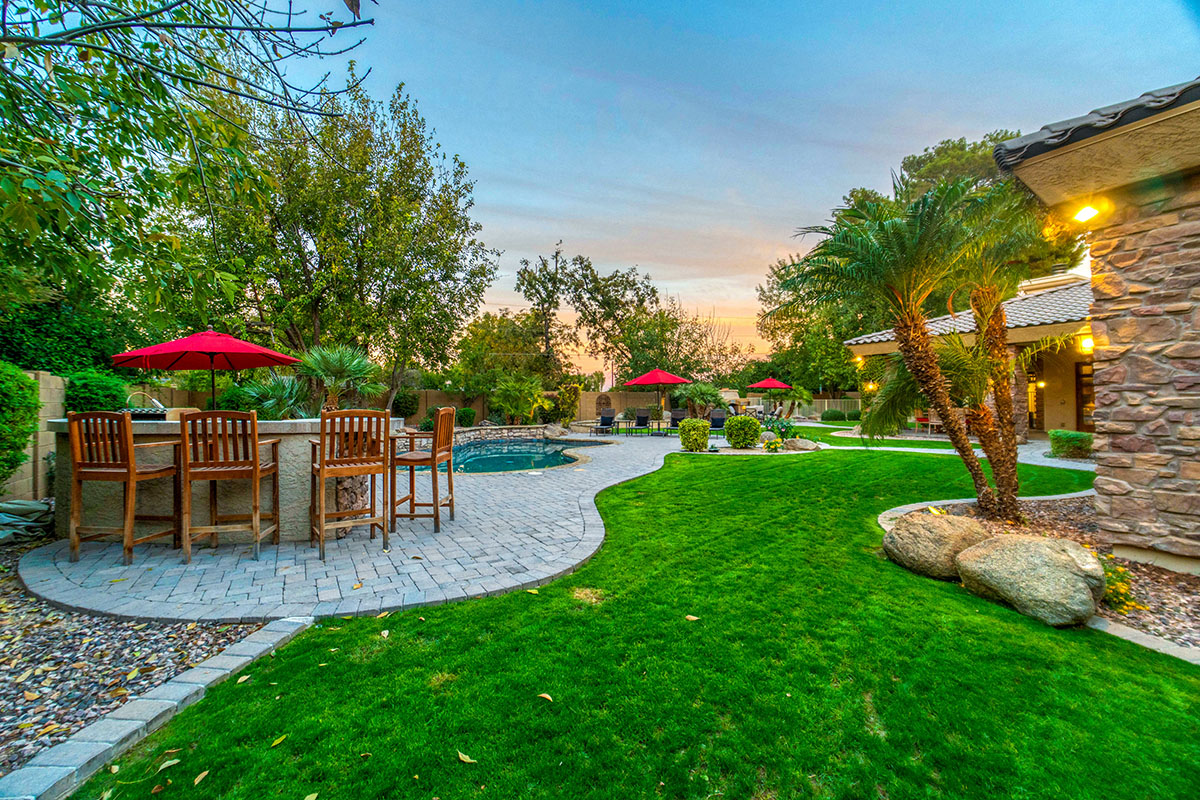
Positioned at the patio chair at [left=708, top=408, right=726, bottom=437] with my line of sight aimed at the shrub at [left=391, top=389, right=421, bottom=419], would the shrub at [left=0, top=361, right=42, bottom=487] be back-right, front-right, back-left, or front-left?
front-left

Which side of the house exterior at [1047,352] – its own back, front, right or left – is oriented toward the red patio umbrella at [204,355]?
front

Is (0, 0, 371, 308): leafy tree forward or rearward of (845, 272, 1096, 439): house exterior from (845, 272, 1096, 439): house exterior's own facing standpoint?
forward

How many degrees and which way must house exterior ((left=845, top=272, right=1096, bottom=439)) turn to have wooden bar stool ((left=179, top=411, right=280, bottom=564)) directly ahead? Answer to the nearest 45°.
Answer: approximately 45° to its left

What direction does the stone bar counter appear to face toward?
toward the camera

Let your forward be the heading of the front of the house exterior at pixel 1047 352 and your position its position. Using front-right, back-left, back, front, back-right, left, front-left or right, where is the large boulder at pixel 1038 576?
front-left

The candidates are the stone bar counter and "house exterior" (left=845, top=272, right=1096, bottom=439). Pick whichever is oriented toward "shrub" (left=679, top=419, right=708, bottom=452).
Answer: the house exterior

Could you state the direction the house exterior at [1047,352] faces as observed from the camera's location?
facing the viewer and to the left of the viewer

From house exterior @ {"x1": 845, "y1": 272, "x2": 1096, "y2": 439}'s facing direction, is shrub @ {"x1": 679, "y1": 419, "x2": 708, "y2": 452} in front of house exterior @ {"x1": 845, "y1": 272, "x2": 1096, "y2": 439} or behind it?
in front

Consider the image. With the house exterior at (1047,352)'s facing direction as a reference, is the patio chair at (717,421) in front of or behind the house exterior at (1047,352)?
in front

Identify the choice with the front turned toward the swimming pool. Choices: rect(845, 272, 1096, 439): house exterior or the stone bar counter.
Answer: the house exterior

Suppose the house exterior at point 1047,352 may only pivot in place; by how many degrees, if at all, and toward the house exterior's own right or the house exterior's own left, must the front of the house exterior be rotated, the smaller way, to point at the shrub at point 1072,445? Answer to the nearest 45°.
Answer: approximately 45° to the house exterior's own left

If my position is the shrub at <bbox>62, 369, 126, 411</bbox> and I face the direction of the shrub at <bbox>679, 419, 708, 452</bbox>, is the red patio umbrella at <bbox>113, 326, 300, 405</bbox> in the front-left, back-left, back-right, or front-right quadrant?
front-right

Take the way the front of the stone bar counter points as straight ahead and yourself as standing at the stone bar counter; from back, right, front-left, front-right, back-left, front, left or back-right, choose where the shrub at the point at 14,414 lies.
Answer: back-right

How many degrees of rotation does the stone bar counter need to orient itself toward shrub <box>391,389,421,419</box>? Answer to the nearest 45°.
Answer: approximately 135° to its left

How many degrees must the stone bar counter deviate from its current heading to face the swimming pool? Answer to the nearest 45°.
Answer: approximately 135° to its left

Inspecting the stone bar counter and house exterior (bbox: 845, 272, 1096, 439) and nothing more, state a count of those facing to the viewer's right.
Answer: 0

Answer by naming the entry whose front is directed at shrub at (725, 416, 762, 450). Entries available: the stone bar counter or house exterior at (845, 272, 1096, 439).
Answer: the house exterior
